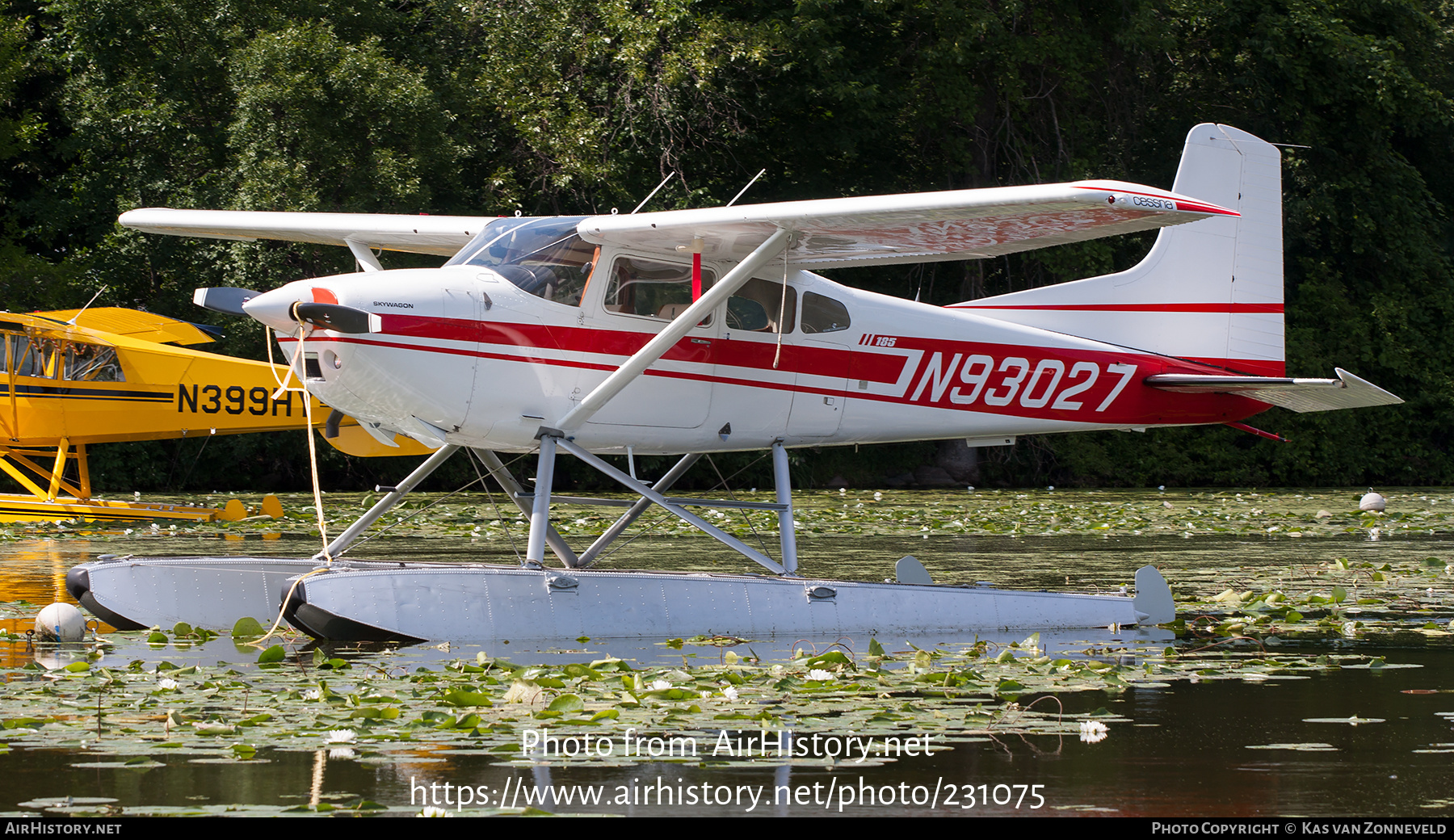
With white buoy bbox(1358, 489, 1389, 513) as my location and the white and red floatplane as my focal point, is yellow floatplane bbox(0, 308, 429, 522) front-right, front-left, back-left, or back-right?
front-right

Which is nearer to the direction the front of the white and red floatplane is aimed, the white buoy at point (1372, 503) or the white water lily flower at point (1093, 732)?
the white water lily flower

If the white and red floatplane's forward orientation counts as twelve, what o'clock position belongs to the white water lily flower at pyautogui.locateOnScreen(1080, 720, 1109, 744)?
The white water lily flower is roughly at 10 o'clock from the white and red floatplane.

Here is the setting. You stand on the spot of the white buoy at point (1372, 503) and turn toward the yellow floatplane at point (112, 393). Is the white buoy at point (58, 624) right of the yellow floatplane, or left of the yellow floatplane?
left

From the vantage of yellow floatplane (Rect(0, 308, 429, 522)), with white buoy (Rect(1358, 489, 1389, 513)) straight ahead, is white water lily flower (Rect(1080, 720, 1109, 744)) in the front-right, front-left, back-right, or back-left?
front-right

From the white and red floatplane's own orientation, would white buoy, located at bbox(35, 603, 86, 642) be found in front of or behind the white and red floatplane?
in front

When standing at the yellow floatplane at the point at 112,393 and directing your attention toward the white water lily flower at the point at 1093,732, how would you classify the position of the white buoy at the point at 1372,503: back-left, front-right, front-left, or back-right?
front-left

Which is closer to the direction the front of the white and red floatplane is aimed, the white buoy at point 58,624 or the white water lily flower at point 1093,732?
the white buoy

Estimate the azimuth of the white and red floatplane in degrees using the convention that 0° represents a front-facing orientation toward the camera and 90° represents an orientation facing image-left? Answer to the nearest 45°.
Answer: approximately 45°

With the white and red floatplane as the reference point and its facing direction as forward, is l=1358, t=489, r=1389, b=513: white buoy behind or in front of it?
behind

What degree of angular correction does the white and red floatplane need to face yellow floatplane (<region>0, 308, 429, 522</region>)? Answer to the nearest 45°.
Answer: approximately 90° to its right

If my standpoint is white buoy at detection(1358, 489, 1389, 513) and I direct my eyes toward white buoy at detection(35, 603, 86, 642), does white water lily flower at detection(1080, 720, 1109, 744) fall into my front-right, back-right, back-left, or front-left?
front-left
